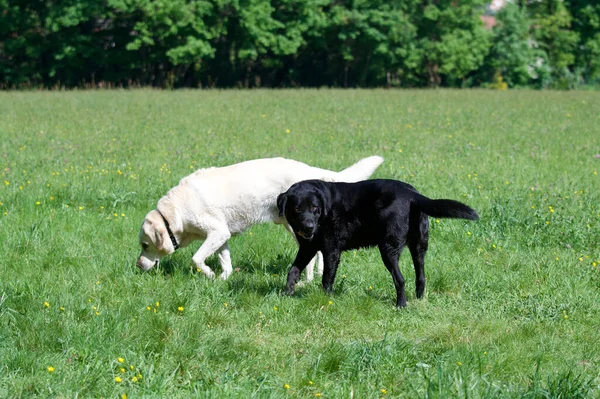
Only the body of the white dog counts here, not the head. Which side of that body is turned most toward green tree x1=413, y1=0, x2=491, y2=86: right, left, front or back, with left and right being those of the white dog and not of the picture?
right

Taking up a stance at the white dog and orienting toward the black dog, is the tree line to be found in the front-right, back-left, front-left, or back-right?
back-left

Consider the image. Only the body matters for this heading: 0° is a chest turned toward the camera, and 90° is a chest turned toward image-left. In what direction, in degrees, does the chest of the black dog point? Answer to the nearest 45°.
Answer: approximately 90°

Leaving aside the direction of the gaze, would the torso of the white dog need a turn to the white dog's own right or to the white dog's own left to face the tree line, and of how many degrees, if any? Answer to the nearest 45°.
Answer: approximately 90° to the white dog's own right

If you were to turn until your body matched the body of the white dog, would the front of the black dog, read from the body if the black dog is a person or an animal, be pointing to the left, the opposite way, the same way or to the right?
the same way

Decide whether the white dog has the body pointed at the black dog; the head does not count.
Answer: no

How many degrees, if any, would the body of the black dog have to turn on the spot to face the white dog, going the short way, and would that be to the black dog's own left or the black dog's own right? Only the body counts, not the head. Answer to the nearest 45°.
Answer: approximately 45° to the black dog's own right

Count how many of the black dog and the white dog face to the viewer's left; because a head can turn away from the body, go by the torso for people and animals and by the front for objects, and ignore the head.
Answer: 2

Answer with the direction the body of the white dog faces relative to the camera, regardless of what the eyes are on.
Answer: to the viewer's left

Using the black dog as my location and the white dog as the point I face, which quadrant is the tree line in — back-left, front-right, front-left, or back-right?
front-right
